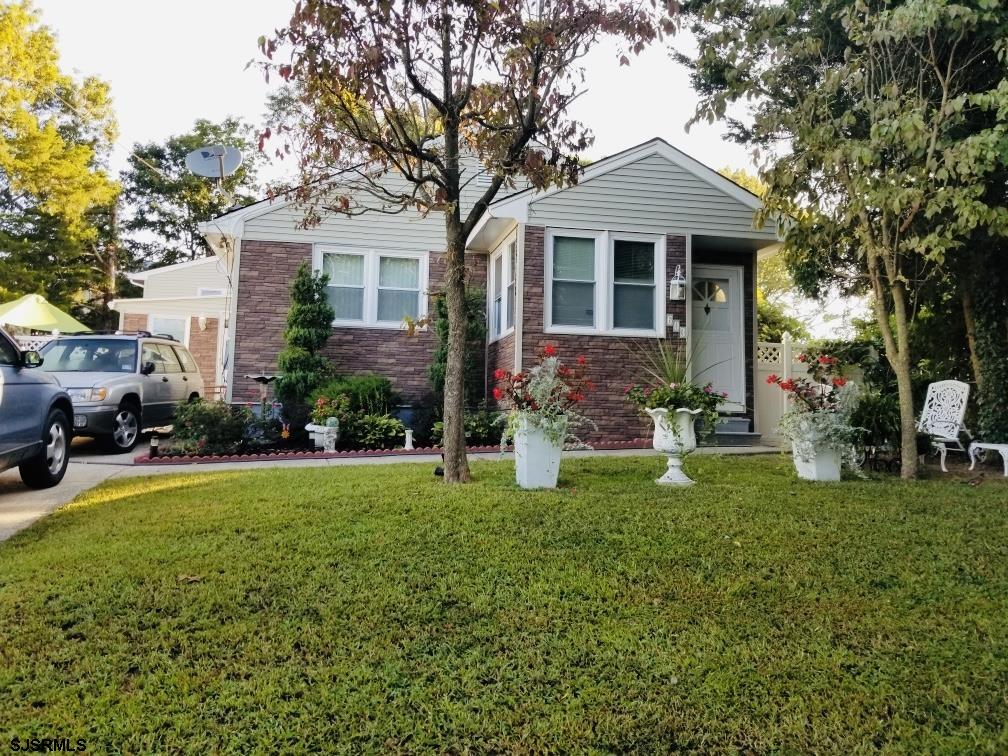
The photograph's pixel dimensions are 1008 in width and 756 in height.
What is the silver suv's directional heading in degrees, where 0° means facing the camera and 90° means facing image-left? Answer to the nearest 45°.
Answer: approximately 45°

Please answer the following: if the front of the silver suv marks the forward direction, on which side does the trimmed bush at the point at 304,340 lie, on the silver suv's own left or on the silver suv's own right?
on the silver suv's own left

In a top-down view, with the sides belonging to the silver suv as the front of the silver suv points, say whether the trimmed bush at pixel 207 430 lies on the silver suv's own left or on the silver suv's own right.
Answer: on the silver suv's own left

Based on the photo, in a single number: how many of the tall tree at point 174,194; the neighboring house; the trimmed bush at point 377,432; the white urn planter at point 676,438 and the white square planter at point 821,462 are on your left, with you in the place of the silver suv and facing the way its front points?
3

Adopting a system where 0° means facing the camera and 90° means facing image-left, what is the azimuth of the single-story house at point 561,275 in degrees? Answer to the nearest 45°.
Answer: approximately 0°

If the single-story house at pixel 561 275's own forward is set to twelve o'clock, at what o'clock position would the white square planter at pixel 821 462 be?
The white square planter is roughly at 11 o'clock from the single-story house.

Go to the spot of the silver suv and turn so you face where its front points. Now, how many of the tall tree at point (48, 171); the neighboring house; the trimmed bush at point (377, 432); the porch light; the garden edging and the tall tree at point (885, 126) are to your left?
4
